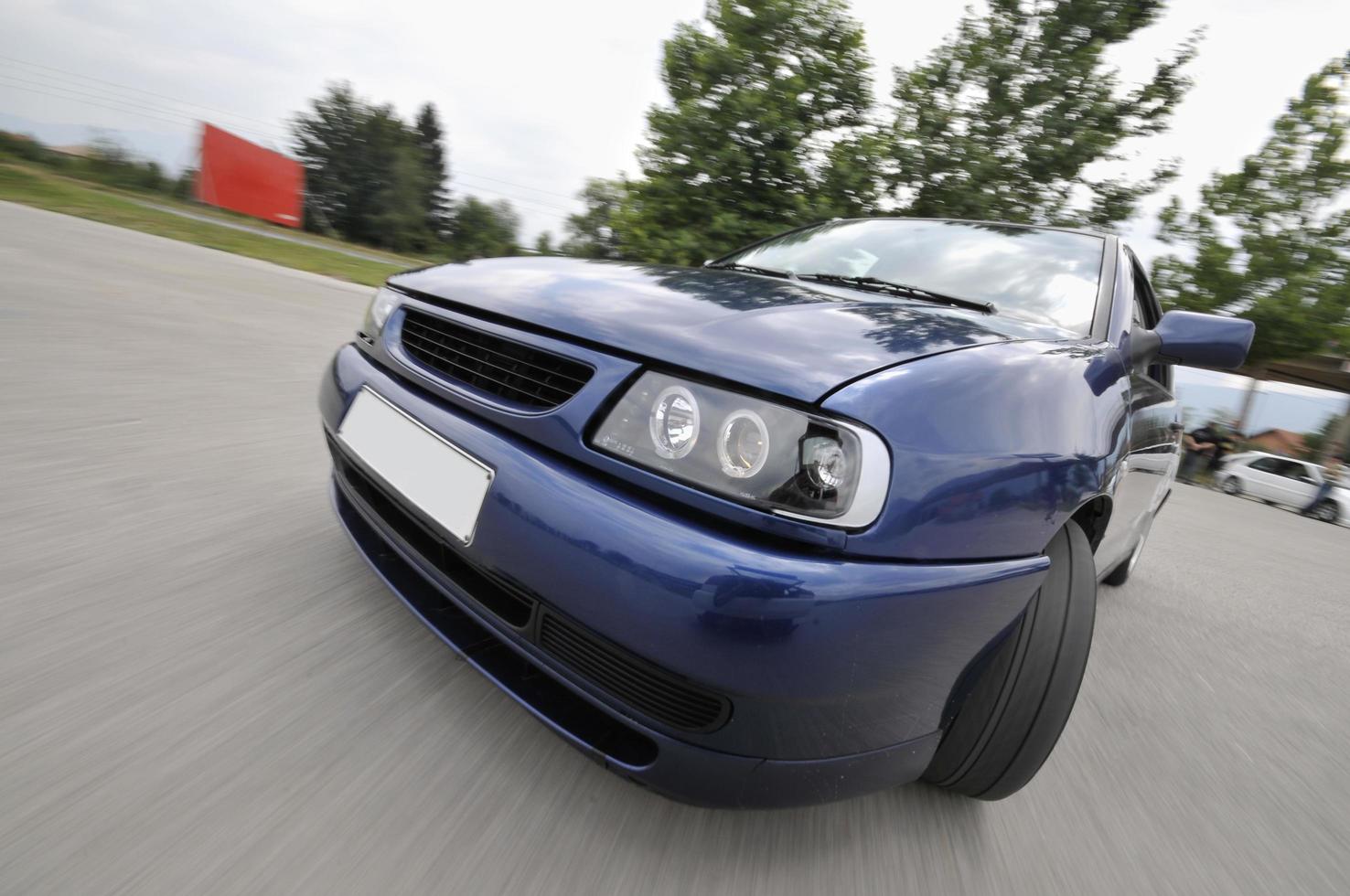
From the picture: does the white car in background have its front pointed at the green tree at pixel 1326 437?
no

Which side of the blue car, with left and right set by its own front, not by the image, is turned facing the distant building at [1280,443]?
back

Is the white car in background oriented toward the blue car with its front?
no

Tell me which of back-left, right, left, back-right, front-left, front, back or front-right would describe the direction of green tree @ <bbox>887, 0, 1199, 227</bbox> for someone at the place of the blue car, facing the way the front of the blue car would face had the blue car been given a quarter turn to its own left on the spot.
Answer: back-left

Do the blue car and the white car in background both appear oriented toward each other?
no

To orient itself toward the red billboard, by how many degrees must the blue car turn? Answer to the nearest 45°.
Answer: approximately 90° to its right

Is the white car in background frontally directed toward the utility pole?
no

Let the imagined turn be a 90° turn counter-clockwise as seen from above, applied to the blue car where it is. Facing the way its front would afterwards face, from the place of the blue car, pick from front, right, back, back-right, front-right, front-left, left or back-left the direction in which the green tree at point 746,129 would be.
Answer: back-left

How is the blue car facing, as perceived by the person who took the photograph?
facing the viewer and to the left of the viewer

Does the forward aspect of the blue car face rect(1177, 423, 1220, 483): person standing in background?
no
